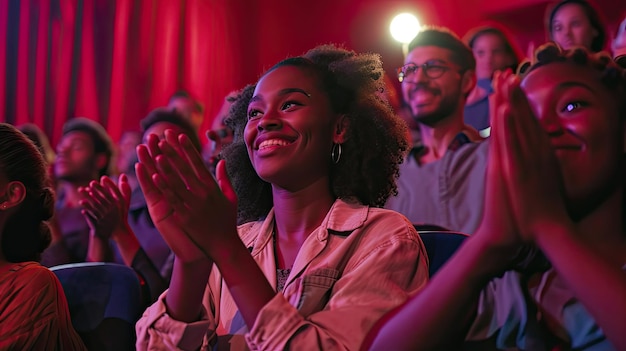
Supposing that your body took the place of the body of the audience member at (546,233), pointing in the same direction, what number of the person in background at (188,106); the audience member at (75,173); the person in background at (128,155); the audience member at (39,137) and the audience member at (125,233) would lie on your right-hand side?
5

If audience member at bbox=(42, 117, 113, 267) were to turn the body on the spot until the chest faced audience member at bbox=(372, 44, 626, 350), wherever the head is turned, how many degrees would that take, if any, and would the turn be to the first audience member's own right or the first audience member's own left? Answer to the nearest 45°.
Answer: approximately 45° to the first audience member's own left

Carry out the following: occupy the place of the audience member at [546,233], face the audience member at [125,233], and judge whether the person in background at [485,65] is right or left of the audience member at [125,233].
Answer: right

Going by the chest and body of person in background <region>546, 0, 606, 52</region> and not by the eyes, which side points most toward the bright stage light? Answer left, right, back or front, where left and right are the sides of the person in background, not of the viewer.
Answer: right

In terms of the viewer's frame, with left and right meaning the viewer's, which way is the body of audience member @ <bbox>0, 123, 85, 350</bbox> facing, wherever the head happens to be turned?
facing away from the viewer and to the left of the viewer

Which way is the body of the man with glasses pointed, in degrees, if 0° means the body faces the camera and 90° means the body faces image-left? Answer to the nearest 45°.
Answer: approximately 45°

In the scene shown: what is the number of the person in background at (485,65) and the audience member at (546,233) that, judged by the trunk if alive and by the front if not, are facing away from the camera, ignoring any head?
0

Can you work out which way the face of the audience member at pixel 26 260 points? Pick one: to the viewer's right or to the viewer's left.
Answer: to the viewer's left

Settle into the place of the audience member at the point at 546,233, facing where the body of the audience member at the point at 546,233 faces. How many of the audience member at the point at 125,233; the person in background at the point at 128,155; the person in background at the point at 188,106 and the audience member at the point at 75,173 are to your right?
4

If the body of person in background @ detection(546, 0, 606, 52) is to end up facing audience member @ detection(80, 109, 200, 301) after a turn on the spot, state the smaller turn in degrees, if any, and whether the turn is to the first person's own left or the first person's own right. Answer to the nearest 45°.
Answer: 0° — they already face them

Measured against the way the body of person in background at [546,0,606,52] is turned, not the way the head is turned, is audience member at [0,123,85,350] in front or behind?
in front
